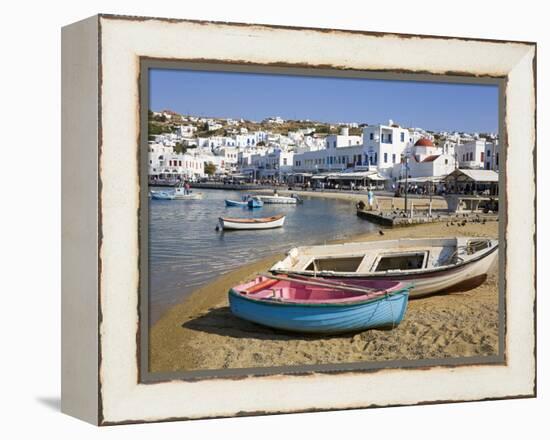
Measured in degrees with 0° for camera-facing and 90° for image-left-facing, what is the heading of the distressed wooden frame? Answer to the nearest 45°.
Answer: approximately 315°
